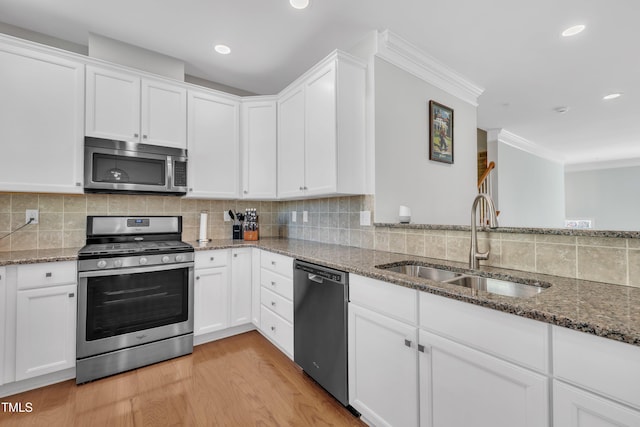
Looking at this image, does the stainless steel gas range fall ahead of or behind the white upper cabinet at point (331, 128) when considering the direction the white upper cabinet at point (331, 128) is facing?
ahead

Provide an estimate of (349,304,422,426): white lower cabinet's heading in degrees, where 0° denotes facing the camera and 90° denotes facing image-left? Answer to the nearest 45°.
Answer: approximately 45°

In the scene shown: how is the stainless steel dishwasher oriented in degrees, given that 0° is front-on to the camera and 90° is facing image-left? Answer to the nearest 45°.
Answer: approximately 45°

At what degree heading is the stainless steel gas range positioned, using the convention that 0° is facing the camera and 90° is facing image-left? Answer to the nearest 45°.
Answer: approximately 0°

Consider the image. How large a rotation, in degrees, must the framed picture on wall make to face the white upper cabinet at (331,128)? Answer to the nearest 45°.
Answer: approximately 90° to its right

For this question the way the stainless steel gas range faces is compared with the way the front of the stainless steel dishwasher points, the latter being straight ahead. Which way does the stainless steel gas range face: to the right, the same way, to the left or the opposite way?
to the left

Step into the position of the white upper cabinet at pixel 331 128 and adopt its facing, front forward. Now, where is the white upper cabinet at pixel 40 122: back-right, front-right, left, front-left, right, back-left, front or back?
front-right

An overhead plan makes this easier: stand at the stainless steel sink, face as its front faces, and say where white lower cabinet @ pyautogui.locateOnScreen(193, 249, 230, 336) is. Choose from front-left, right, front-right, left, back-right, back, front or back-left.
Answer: front-right
